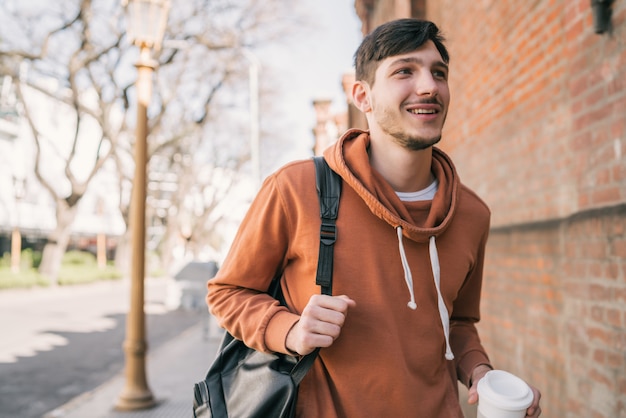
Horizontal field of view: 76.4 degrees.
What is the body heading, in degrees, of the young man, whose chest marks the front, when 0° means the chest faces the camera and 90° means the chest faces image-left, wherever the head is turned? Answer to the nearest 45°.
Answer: approximately 315°

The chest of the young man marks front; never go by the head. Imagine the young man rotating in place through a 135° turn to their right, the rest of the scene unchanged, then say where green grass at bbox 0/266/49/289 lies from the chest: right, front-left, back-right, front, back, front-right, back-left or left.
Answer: front-right

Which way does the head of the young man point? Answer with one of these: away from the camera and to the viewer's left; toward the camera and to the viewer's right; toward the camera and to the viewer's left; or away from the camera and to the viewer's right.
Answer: toward the camera and to the viewer's right

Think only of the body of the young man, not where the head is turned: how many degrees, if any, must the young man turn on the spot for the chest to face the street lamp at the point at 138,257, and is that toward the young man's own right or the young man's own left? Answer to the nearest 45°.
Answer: approximately 180°

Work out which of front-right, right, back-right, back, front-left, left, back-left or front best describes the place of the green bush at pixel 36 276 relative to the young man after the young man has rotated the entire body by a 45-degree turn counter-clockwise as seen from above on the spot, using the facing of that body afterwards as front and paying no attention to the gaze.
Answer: back-left
